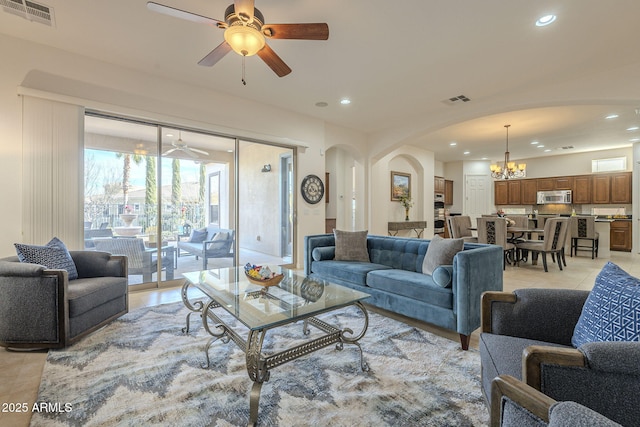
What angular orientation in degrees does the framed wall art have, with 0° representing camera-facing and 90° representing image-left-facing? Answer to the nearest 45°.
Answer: approximately 315°

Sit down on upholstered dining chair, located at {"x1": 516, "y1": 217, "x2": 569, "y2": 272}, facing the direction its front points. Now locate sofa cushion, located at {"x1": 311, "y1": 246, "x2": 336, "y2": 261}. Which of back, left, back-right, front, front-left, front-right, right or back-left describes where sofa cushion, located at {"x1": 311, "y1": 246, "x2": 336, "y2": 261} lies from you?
left

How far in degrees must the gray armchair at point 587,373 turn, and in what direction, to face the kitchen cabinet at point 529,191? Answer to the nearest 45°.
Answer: approximately 90° to its right

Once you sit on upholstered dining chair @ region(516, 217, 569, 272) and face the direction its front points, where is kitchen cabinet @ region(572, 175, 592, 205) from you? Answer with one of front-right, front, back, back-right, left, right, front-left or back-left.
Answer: front-right

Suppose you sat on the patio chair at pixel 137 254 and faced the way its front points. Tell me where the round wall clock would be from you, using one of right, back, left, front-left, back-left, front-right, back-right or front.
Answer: front-right

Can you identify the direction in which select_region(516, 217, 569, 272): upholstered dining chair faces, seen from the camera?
facing away from the viewer and to the left of the viewer

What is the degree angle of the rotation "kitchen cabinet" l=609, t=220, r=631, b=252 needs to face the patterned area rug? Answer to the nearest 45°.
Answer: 0° — it already faces it

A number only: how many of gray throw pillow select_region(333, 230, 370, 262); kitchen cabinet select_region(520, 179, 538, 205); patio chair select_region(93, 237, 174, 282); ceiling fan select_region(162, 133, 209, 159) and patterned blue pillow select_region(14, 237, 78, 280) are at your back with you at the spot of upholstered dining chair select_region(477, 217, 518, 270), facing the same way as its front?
4

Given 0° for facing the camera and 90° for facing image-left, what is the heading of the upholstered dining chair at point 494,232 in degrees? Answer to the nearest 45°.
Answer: approximately 225°

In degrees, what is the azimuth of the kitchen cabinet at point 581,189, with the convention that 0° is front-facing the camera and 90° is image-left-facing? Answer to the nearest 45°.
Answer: approximately 0°

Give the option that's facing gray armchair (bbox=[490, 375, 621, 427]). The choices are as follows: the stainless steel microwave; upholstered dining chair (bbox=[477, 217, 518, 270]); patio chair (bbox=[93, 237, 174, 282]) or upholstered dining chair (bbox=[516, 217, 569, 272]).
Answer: the stainless steel microwave

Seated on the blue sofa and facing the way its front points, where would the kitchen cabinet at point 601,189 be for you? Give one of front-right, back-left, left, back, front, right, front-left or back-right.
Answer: back

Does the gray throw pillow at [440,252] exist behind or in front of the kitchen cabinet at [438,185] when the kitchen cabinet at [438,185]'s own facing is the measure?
in front

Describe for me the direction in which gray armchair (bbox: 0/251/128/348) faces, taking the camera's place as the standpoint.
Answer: facing the viewer and to the right of the viewer

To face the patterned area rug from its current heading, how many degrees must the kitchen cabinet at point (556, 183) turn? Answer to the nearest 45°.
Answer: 0° — it already faces it

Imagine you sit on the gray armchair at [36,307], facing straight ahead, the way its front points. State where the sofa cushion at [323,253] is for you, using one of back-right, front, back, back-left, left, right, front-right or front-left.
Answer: front-left

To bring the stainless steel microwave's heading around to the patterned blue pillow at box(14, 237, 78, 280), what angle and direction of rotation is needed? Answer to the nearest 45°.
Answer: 0° — it already faces it
